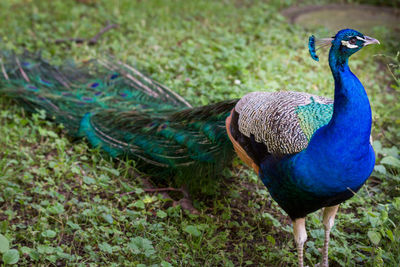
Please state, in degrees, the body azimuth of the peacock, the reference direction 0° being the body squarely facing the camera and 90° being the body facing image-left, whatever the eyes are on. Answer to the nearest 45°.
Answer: approximately 315°
